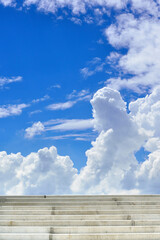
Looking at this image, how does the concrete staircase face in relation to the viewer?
toward the camera
